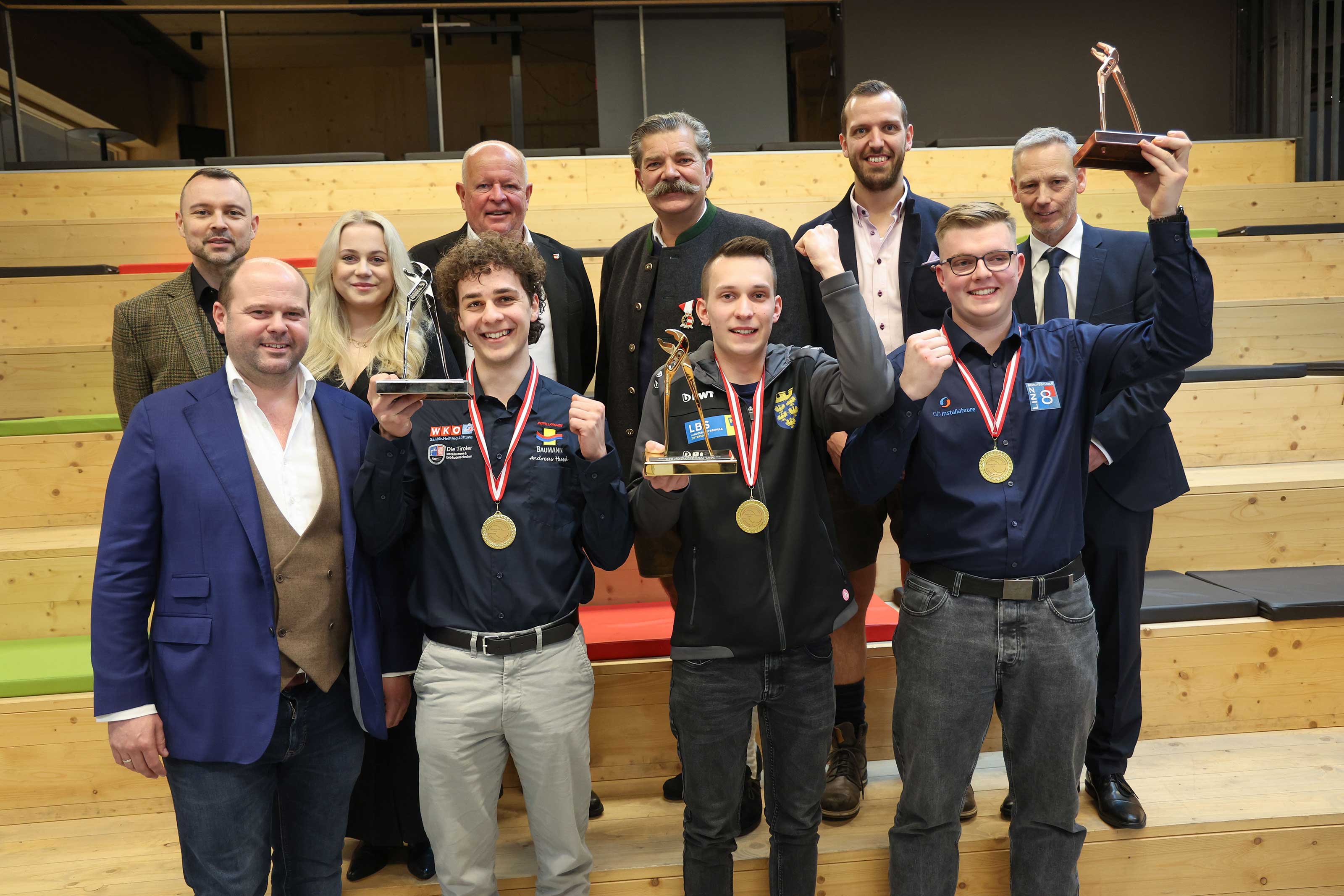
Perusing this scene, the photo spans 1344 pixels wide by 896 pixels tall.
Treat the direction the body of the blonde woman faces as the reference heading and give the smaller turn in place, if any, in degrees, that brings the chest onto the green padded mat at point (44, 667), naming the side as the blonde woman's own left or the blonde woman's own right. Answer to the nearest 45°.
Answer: approximately 135° to the blonde woman's own right

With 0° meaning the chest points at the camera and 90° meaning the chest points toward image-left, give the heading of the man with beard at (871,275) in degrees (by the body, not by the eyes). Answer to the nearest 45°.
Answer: approximately 0°

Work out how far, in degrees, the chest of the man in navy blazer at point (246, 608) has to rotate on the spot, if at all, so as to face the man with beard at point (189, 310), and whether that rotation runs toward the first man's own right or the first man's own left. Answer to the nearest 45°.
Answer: approximately 135° to the first man's own left

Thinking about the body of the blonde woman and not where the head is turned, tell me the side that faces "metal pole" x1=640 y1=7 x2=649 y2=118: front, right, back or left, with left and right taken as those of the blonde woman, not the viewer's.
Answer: back

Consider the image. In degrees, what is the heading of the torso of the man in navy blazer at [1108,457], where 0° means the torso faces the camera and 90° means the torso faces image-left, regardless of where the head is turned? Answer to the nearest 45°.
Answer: approximately 45°
